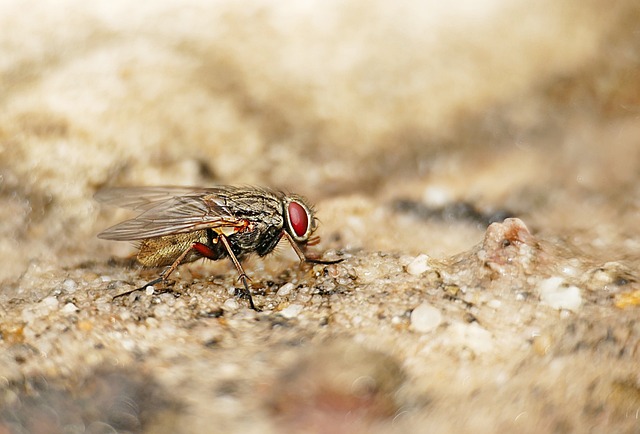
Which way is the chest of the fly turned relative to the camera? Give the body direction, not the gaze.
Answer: to the viewer's right

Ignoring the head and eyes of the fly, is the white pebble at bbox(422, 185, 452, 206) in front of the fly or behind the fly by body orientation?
in front

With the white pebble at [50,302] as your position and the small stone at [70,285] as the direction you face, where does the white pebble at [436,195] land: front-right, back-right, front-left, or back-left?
front-right

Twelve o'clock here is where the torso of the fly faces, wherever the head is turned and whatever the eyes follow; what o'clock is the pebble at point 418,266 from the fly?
The pebble is roughly at 1 o'clock from the fly.

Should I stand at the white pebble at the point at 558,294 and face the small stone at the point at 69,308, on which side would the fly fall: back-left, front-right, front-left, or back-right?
front-right

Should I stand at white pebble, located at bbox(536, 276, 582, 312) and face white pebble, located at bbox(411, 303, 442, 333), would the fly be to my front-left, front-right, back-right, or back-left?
front-right

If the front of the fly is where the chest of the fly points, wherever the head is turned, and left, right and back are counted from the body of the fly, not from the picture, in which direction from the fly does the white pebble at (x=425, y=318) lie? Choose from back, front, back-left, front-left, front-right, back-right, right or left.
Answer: front-right

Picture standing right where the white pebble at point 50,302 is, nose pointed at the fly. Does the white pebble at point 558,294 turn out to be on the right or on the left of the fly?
right
